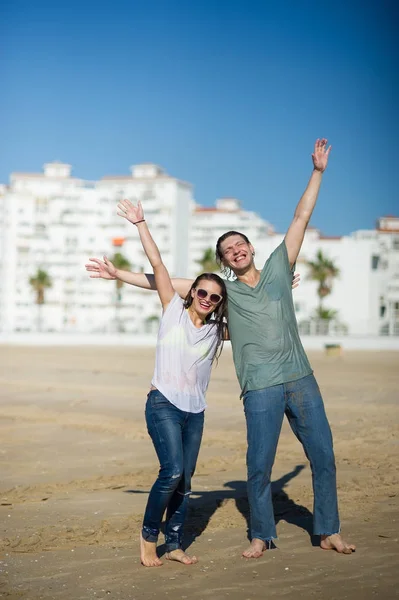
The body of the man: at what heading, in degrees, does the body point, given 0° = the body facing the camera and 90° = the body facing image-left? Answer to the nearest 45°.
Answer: approximately 0°

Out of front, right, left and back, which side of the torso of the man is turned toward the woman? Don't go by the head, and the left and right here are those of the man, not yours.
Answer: right
